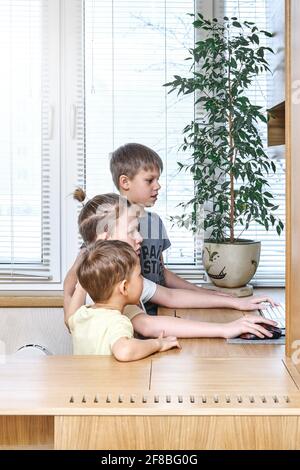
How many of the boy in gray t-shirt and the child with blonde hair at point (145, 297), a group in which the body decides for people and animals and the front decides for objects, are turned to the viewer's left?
0

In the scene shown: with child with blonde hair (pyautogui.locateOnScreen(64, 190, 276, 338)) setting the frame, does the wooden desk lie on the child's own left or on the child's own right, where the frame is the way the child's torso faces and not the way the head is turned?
on the child's own right

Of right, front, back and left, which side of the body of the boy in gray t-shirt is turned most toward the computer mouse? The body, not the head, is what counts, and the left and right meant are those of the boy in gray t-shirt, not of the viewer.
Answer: front

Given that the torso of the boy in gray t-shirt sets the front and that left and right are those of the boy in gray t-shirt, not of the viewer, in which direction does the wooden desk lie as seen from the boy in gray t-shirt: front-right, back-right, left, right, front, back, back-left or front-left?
front-right

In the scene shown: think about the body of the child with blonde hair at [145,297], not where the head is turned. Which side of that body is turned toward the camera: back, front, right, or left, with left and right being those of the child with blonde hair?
right

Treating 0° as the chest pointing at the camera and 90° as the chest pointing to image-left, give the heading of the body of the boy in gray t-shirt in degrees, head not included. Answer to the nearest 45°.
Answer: approximately 315°

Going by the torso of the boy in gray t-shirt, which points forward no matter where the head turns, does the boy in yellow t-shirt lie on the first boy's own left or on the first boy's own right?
on the first boy's own right

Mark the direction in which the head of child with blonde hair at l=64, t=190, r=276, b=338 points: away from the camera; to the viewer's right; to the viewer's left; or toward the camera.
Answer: to the viewer's right

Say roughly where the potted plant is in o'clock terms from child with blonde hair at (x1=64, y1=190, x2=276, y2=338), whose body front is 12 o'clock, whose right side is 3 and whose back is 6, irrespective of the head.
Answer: The potted plant is roughly at 10 o'clock from the child with blonde hair.

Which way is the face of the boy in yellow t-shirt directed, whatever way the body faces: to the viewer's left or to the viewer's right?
to the viewer's right
